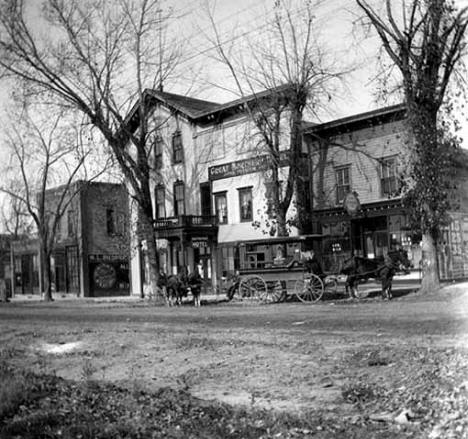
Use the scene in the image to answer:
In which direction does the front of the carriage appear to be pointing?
to the viewer's right

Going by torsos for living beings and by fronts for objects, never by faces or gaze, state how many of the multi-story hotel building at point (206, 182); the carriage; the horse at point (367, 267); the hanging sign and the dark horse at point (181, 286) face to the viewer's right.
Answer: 2

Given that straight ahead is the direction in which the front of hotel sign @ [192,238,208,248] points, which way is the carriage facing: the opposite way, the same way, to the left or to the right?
to the left

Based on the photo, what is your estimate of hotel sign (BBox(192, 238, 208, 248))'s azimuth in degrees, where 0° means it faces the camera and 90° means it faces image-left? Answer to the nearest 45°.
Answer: approximately 0°

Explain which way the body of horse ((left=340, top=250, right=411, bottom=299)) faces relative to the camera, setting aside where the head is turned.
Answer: to the viewer's right

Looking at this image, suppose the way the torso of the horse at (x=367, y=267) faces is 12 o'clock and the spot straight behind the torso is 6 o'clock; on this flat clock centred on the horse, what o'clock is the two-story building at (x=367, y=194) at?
The two-story building is roughly at 9 o'clock from the horse.

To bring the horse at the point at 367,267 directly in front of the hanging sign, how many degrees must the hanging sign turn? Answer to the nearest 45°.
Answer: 0° — it already faces it

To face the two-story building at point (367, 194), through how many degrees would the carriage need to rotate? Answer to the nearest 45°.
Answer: approximately 45° to its left

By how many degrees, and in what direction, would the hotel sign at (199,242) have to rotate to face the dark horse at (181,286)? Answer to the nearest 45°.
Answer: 0° — it already faces it

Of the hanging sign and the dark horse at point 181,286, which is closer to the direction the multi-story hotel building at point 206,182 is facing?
the dark horse

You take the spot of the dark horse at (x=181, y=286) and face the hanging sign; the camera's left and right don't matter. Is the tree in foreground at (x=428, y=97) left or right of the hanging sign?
right

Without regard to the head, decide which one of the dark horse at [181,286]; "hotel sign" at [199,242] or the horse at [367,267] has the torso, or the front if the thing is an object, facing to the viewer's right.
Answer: the horse

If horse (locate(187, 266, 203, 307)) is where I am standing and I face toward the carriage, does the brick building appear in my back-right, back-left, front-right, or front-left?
back-left

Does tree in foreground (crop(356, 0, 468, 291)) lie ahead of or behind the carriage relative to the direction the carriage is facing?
ahead
